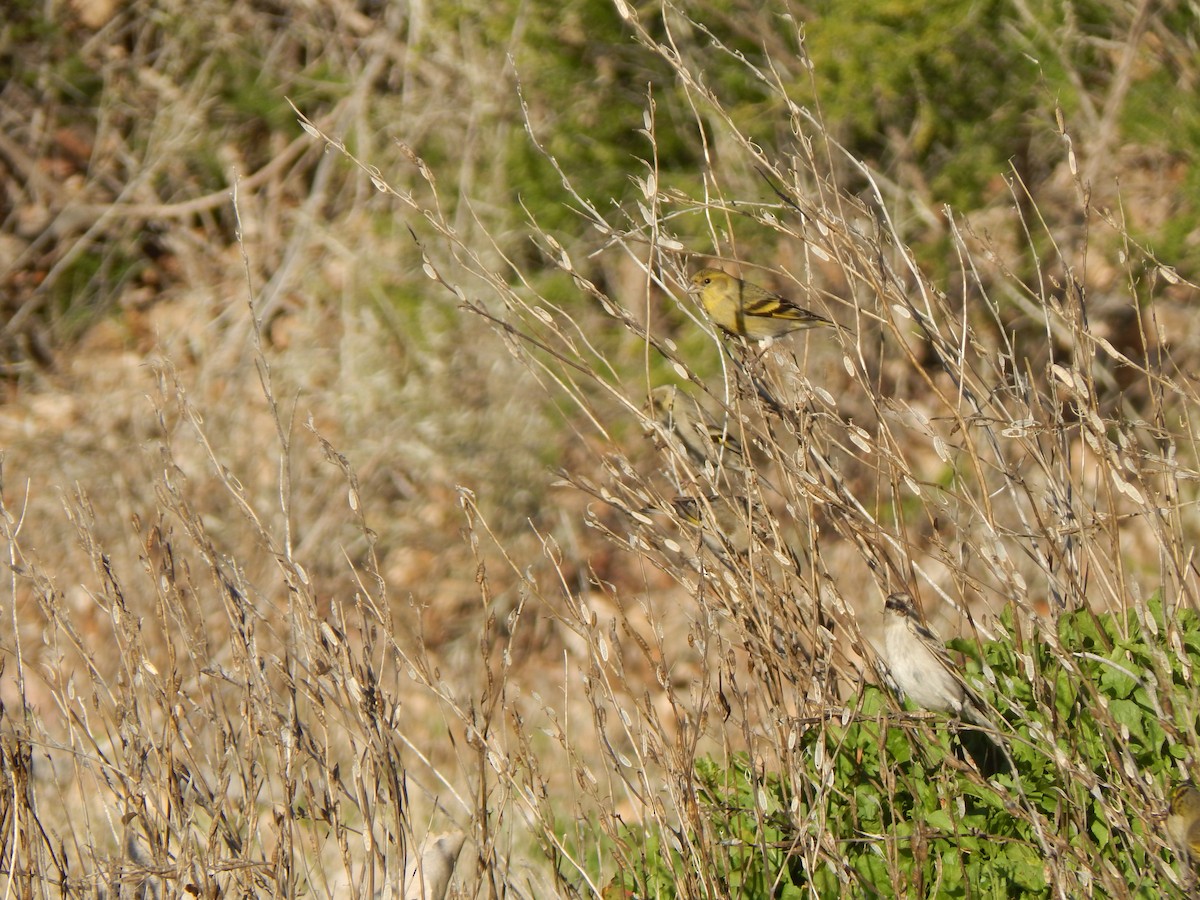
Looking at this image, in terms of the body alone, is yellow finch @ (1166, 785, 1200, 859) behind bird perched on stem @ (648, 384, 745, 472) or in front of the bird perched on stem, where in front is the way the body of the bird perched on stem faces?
behind

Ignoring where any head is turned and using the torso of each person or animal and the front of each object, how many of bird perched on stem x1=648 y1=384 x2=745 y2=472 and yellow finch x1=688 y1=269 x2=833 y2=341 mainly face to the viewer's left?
2

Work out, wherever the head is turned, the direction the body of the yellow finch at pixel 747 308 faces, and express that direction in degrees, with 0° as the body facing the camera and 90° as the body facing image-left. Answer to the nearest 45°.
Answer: approximately 90°

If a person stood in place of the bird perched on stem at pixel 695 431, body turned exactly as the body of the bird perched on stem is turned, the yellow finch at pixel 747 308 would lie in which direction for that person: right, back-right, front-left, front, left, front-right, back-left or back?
back

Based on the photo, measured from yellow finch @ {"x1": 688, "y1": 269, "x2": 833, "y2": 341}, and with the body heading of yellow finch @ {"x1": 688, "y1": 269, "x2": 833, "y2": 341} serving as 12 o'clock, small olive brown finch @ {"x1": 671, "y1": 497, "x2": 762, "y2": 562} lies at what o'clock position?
small olive brown finch @ {"x1": 671, "y1": 497, "x2": 762, "y2": 562} is roughly at 9 o'clock from yellow finch @ {"x1": 688, "y1": 269, "x2": 833, "y2": 341}.

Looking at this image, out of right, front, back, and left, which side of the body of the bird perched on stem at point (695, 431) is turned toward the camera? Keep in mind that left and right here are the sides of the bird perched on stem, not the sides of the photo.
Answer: left
